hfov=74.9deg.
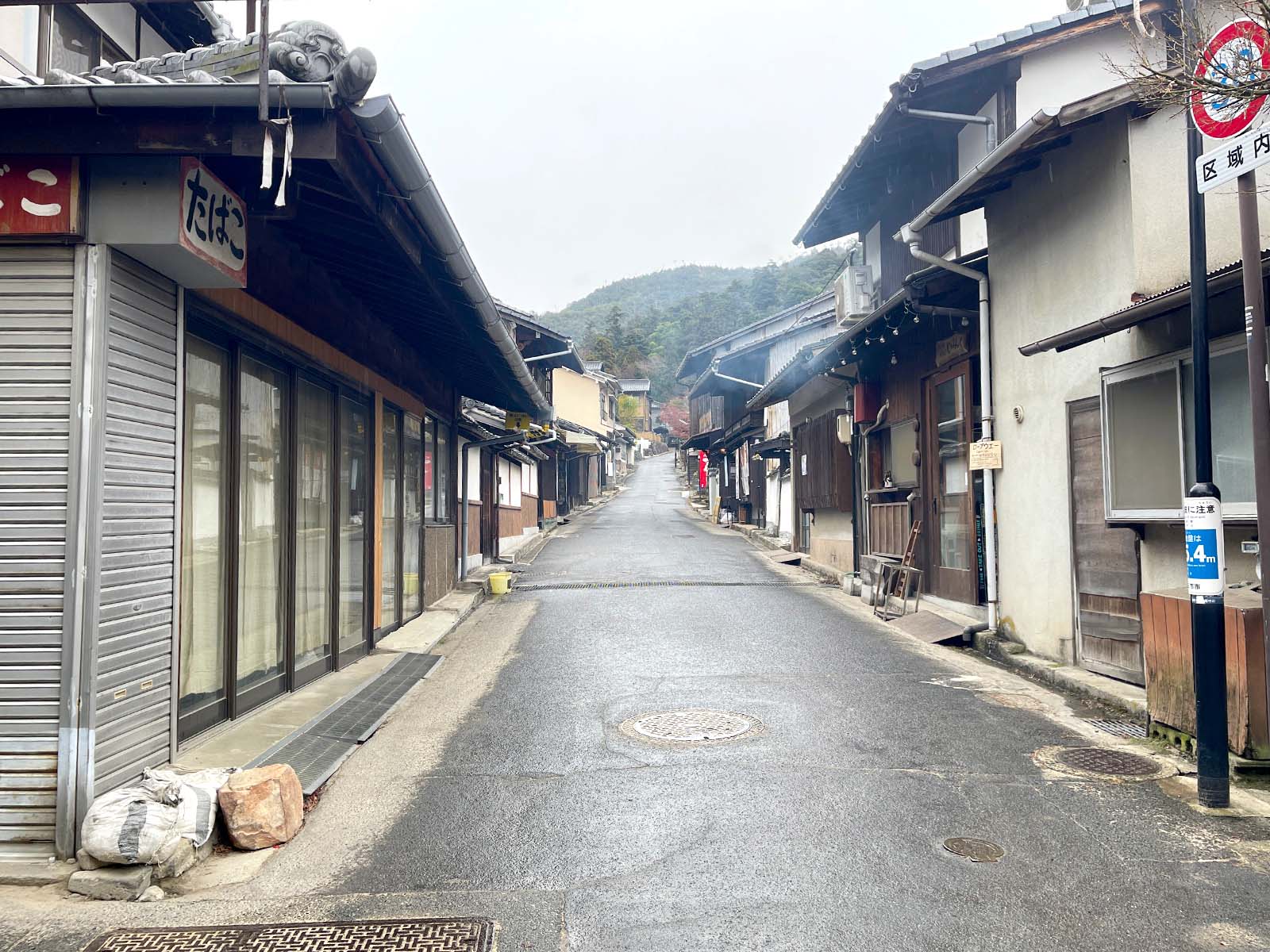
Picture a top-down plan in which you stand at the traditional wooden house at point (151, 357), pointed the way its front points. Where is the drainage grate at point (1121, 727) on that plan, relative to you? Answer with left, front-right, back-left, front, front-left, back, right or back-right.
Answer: front-left

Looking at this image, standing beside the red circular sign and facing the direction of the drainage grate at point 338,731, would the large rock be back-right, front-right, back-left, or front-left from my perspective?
front-left

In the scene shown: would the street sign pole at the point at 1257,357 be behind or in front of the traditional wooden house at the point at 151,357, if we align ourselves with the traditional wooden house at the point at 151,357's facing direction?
in front

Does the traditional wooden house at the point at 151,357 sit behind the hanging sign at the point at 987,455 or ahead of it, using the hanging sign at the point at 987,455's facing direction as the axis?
ahead

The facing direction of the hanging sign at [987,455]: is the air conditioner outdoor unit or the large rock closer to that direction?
the large rock

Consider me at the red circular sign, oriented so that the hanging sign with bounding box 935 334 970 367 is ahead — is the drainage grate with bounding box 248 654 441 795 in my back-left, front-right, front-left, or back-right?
front-left

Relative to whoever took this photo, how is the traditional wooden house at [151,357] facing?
facing the viewer and to the right of the viewer

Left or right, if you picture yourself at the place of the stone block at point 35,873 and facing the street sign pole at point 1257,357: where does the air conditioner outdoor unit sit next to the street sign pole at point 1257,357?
left

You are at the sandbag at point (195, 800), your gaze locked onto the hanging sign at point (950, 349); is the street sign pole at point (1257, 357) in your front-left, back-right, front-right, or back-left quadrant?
front-right
